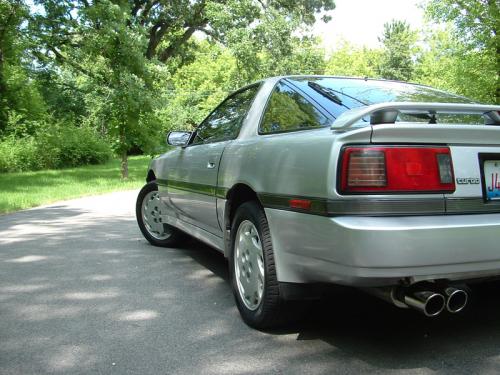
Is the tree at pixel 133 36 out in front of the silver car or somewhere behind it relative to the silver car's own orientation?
in front

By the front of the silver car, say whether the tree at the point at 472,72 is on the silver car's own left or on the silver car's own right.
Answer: on the silver car's own right

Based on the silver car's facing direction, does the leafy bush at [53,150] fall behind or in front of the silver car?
in front

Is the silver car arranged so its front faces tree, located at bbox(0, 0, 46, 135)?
yes

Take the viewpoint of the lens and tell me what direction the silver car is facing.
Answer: facing away from the viewer and to the left of the viewer

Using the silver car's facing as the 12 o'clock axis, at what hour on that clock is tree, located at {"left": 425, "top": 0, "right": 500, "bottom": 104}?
The tree is roughly at 2 o'clock from the silver car.

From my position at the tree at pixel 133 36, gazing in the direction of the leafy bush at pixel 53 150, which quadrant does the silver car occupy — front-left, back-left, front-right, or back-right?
back-left
